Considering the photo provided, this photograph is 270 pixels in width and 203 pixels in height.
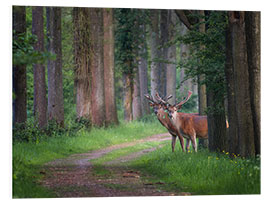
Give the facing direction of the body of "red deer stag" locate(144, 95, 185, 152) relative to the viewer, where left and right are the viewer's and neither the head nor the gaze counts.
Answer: facing the viewer and to the left of the viewer

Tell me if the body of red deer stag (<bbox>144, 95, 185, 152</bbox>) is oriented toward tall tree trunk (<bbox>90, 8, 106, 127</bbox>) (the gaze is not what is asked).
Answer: no

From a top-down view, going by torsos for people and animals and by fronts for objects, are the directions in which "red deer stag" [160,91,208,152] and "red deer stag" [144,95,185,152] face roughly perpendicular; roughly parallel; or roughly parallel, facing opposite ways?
roughly parallel

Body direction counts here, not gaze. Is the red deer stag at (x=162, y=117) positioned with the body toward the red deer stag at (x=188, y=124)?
no

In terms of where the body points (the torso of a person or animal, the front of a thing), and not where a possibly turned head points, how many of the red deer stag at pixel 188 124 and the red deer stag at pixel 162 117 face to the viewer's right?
0

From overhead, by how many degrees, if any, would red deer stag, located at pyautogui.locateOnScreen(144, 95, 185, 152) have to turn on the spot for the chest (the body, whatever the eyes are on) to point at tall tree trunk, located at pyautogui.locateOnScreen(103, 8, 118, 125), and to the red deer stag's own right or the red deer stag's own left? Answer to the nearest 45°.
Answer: approximately 135° to the red deer stag's own right

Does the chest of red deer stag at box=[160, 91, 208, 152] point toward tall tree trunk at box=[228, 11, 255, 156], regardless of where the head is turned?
no

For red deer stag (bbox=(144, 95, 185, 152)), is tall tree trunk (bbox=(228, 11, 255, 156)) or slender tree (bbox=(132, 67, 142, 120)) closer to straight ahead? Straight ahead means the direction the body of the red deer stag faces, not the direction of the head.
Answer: the tall tree trunk

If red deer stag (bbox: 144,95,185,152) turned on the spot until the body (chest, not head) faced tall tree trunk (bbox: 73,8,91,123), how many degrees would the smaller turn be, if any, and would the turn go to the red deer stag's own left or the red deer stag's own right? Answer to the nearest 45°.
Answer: approximately 90° to the red deer stag's own right

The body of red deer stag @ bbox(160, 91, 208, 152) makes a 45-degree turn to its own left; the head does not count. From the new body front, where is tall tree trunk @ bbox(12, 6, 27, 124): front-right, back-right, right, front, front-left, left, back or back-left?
front-right

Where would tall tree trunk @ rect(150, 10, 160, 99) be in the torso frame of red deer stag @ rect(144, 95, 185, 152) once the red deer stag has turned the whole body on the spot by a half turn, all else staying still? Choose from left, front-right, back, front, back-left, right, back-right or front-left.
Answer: front-left

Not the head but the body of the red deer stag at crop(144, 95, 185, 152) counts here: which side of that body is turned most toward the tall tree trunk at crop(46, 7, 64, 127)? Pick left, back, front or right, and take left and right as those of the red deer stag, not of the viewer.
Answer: right
